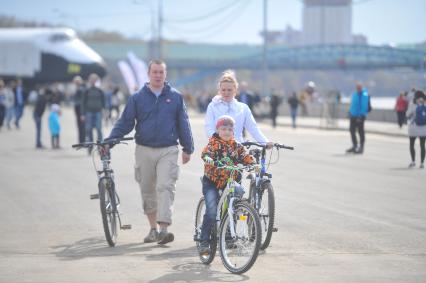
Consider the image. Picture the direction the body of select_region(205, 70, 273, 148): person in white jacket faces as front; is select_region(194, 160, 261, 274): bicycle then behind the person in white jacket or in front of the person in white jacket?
in front

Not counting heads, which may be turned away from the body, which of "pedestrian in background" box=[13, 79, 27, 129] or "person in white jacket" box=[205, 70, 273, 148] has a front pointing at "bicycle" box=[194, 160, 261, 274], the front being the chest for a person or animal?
the person in white jacket

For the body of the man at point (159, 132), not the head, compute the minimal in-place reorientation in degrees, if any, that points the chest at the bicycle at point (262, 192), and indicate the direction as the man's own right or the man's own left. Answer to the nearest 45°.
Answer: approximately 45° to the man's own left

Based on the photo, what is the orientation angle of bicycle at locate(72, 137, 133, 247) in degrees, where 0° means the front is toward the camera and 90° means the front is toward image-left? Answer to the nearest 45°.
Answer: approximately 0°

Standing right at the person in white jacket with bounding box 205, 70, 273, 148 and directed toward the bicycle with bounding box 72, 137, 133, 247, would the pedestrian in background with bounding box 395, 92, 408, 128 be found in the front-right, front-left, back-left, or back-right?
back-right

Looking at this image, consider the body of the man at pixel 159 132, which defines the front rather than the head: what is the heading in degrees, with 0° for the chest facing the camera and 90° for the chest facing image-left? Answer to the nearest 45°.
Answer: approximately 0°
